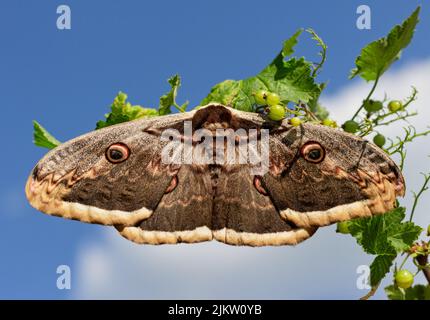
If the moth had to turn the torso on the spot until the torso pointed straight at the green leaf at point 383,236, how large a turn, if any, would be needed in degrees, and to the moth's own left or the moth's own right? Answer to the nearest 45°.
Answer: approximately 90° to the moth's own right

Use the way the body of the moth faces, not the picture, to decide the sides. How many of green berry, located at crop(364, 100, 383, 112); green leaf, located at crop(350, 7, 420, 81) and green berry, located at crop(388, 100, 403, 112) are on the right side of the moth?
3

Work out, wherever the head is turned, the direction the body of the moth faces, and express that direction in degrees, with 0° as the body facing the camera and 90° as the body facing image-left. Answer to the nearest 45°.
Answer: approximately 180°

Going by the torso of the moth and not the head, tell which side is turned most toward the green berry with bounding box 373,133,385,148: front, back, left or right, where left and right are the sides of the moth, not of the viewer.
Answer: right

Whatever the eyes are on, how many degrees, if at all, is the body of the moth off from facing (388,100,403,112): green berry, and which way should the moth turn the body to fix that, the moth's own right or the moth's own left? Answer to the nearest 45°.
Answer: approximately 90° to the moth's own right

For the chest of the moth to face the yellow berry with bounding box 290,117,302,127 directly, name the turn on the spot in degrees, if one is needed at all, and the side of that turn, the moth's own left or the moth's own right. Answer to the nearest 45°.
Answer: approximately 90° to the moth's own right

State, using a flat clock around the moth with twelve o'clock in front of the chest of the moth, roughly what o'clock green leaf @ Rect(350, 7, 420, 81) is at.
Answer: The green leaf is roughly at 3 o'clock from the moth.

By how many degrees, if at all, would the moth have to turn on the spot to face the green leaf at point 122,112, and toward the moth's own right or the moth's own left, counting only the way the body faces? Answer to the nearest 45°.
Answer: approximately 45° to the moth's own left
